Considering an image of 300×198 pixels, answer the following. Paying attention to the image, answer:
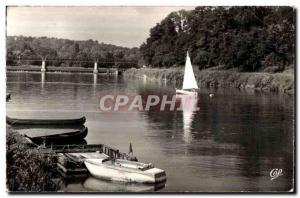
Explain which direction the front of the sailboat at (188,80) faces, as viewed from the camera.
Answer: facing to the left of the viewer

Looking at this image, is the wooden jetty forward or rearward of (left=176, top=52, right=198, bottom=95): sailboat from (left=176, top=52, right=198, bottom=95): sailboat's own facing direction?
forward

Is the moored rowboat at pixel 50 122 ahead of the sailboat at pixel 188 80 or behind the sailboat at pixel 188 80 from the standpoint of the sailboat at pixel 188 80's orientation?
ahead
